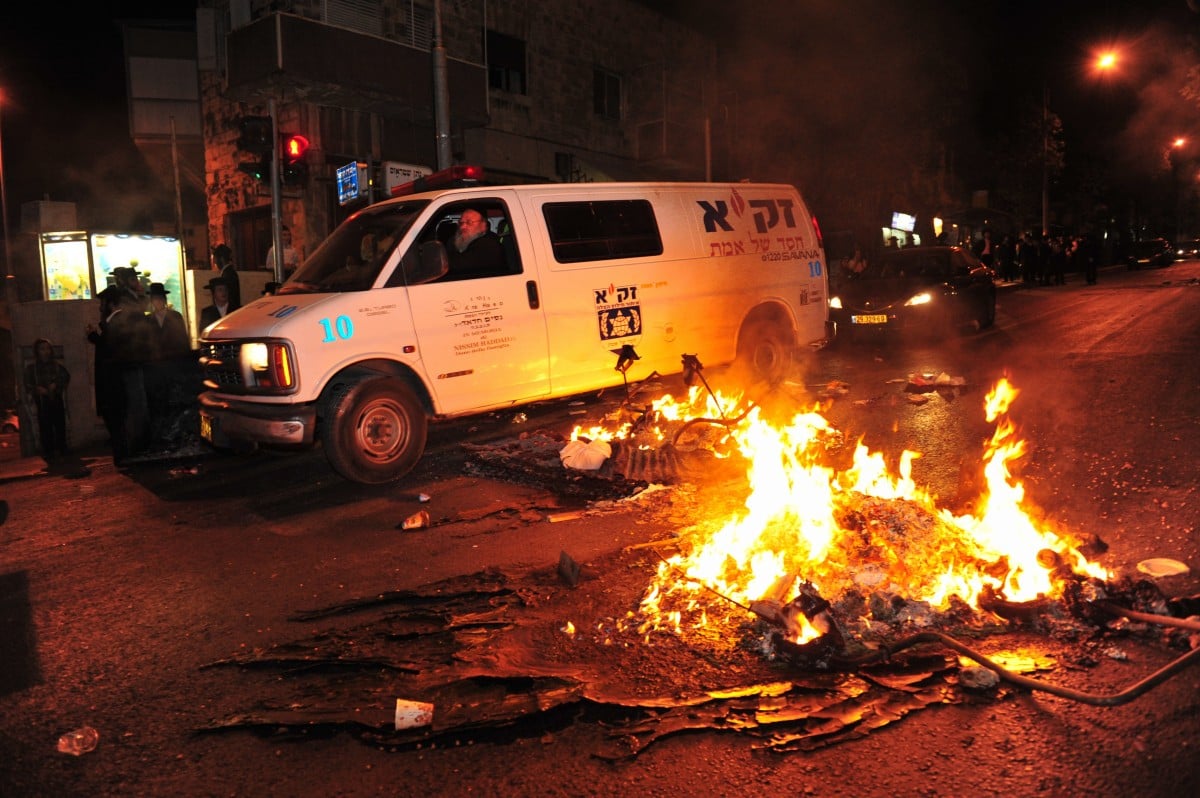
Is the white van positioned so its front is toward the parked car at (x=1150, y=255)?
no

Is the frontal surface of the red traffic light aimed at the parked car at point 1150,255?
no

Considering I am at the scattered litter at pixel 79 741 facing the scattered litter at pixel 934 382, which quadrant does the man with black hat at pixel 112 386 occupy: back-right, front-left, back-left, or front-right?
front-left

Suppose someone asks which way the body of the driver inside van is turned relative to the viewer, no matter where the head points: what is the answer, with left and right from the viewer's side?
facing the viewer and to the left of the viewer

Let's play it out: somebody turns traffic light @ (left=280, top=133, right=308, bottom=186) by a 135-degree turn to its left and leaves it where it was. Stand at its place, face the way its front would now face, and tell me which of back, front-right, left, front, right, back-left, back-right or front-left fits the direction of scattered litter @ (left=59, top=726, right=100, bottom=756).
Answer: back

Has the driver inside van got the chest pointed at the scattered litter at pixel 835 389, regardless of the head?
no

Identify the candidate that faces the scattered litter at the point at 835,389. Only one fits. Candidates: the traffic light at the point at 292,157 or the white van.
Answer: the traffic light

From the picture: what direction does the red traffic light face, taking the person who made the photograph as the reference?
facing the viewer and to the right of the viewer

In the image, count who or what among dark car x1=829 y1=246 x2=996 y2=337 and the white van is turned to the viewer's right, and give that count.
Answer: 0

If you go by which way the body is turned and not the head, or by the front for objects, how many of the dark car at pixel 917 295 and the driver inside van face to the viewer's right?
0

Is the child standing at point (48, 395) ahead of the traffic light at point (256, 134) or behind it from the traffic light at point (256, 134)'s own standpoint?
ahead
